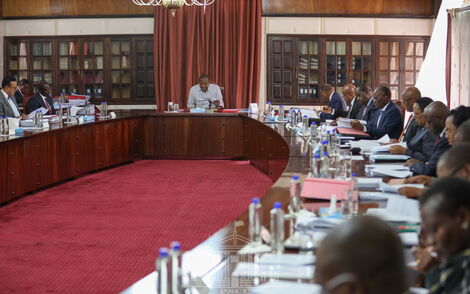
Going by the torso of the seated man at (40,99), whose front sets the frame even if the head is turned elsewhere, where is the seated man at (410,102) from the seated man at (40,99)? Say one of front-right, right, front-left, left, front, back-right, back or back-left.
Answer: front

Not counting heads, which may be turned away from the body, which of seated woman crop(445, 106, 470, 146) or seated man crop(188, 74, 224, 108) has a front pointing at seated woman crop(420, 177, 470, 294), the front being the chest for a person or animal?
seated man crop(188, 74, 224, 108)

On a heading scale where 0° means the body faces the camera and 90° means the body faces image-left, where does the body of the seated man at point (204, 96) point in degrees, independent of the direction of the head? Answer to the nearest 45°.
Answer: approximately 0°

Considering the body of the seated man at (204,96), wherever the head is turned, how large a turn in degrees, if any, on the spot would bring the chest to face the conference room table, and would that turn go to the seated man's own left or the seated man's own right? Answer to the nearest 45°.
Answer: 0° — they already face it

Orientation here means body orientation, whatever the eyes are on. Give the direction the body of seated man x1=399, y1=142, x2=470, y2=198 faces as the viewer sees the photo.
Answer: to the viewer's left

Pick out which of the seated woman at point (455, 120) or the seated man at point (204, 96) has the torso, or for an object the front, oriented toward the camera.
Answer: the seated man at point (204, 96)

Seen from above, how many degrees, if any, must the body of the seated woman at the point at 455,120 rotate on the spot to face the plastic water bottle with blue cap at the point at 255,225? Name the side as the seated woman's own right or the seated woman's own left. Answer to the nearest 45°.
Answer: approximately 45° to the seated woman's own left

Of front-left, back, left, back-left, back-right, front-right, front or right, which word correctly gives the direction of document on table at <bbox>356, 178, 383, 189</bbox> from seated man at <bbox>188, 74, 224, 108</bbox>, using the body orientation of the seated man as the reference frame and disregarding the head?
front

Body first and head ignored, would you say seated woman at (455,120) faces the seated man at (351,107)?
no

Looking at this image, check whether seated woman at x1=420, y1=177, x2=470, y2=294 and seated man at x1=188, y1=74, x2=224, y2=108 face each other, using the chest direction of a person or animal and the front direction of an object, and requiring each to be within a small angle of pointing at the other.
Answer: no

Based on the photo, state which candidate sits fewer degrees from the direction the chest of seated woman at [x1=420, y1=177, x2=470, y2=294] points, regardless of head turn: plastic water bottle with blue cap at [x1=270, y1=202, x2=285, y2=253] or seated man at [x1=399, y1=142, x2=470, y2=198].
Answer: the plastic water bottle with blue cap

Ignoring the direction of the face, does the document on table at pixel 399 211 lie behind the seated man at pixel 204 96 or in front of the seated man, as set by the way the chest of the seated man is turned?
in front

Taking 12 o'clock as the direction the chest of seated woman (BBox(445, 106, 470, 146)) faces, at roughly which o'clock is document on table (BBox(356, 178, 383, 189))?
The document on table is roughly at 11 o'clock from the seated woman.

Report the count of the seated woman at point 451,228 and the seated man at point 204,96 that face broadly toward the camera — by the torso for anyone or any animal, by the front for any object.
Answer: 1

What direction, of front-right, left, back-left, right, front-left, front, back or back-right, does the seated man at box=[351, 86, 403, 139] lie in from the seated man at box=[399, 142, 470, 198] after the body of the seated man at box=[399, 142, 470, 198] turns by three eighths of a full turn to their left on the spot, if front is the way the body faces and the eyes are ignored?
back-left

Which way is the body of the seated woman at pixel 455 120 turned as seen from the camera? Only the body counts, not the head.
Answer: to the viewer's left

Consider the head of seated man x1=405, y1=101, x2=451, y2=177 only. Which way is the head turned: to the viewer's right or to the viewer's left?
to the viewer's left

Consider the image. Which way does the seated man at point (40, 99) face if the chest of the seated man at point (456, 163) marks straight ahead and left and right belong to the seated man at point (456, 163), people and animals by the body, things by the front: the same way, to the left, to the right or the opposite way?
the opposite way

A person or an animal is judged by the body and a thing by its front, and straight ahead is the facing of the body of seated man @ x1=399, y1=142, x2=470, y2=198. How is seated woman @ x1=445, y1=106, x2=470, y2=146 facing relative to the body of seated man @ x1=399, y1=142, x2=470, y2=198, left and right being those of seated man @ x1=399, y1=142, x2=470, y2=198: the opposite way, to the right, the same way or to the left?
the same way

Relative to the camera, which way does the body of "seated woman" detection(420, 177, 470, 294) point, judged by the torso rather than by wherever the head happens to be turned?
to the viewer's left
